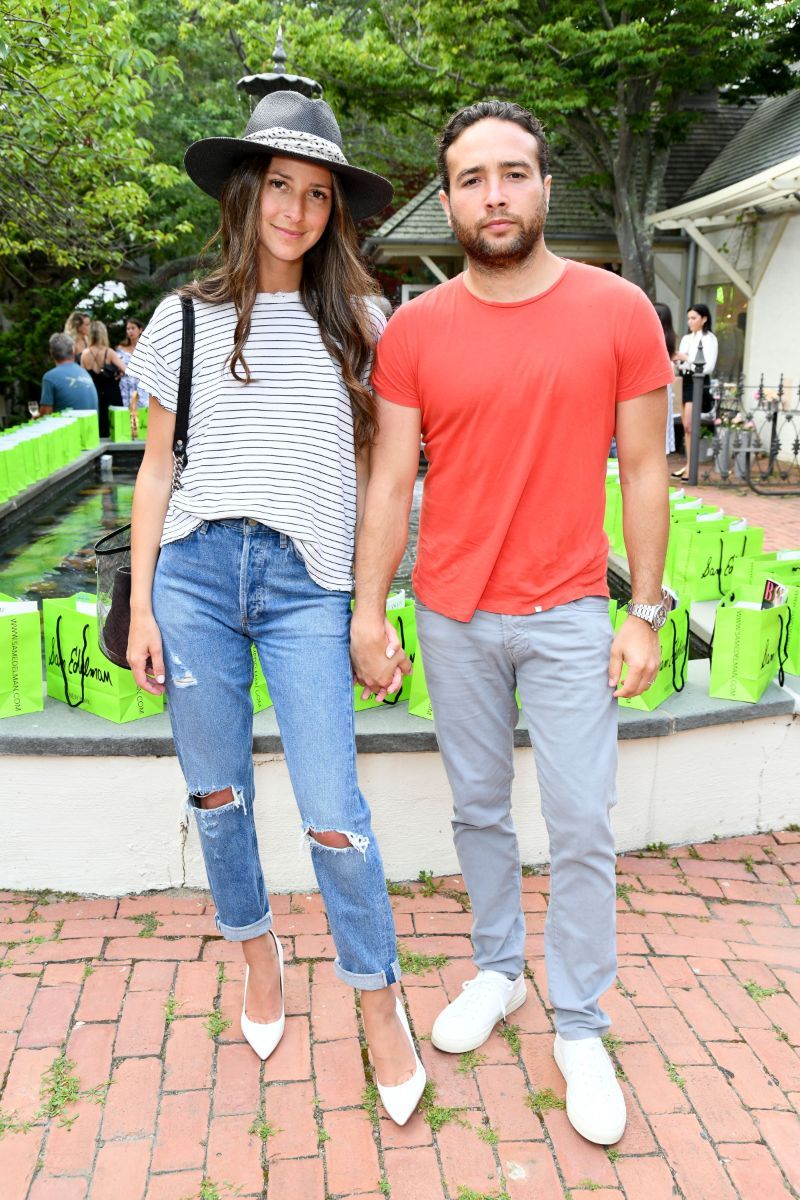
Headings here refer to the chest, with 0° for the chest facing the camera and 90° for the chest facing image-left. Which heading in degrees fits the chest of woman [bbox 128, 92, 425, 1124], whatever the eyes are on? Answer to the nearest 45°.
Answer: approximately 0°

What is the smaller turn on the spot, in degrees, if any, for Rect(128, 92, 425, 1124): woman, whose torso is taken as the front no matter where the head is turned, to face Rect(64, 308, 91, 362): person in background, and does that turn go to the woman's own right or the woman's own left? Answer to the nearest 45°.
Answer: approximately 180°

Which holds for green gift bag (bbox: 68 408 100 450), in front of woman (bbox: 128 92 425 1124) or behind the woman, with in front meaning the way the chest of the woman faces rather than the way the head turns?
behind

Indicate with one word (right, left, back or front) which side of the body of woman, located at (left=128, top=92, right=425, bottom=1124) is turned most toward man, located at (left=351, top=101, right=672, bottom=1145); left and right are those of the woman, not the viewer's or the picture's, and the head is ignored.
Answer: left
